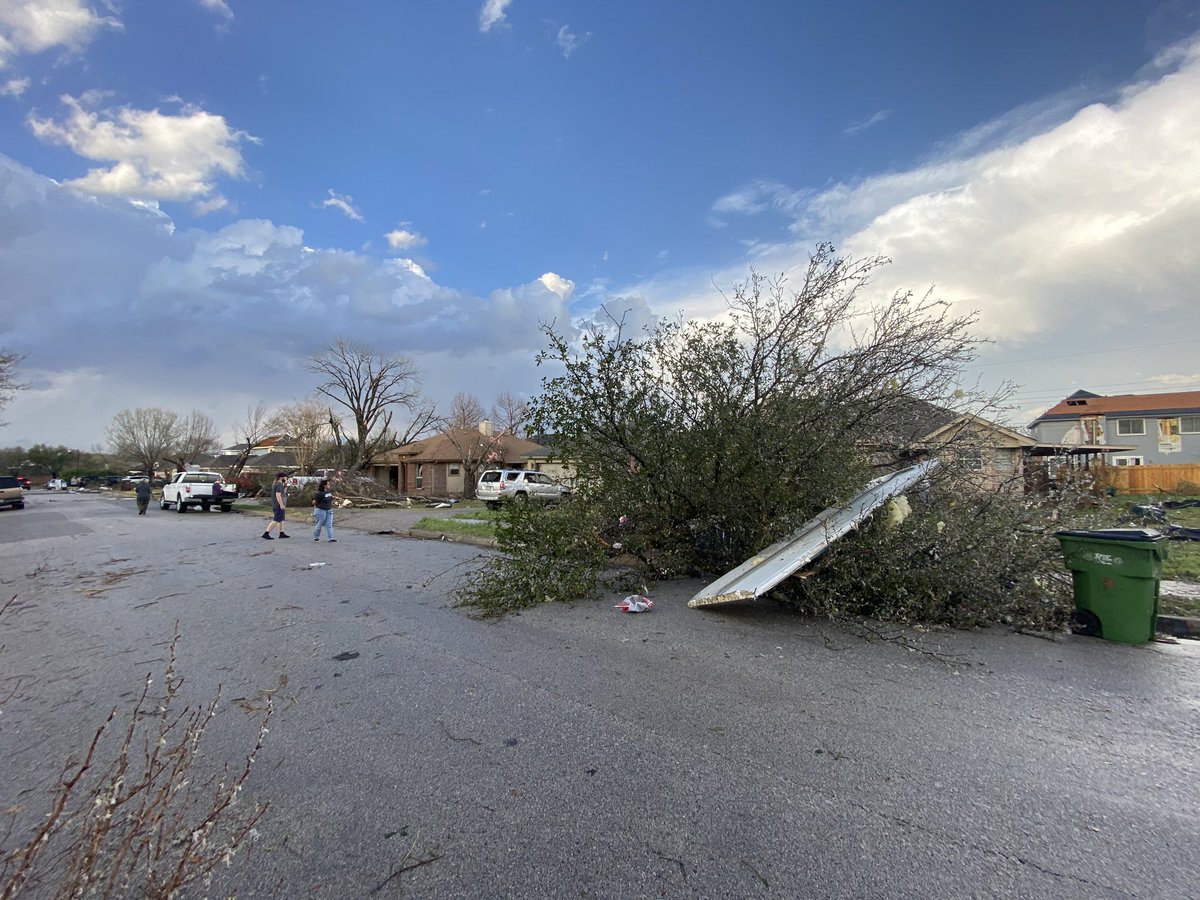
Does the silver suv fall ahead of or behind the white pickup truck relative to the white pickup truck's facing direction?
behind

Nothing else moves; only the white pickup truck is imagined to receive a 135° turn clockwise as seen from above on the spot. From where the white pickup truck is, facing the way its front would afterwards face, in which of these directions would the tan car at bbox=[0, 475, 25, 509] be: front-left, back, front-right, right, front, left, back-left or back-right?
back-left

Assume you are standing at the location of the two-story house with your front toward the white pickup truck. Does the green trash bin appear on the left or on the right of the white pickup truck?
left

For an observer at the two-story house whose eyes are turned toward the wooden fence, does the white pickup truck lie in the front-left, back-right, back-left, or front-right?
front-right

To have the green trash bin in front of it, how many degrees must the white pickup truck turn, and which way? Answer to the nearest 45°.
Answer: approximately 135° to its left
